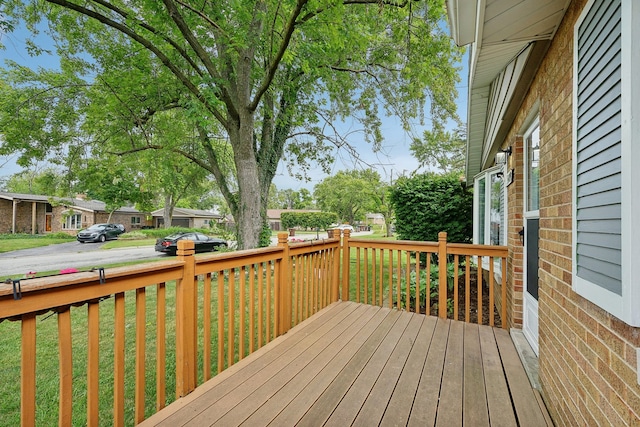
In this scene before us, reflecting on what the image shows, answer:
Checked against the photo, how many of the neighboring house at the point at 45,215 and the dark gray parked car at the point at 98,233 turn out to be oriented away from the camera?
0

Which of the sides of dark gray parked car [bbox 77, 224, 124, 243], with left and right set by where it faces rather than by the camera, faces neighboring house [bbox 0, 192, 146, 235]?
right

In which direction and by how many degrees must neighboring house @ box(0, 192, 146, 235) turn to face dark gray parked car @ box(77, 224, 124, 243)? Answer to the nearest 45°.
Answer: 0° — it already faces it

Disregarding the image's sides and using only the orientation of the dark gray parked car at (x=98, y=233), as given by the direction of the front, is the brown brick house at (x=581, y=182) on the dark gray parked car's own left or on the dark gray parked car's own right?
on the dark gray parked car's own left

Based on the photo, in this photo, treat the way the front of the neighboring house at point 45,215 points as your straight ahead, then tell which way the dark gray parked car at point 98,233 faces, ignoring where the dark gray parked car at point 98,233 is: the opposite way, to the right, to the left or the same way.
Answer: to the right

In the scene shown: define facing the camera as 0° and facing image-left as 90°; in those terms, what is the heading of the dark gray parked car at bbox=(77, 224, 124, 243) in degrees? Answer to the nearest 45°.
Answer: approximately 45°
